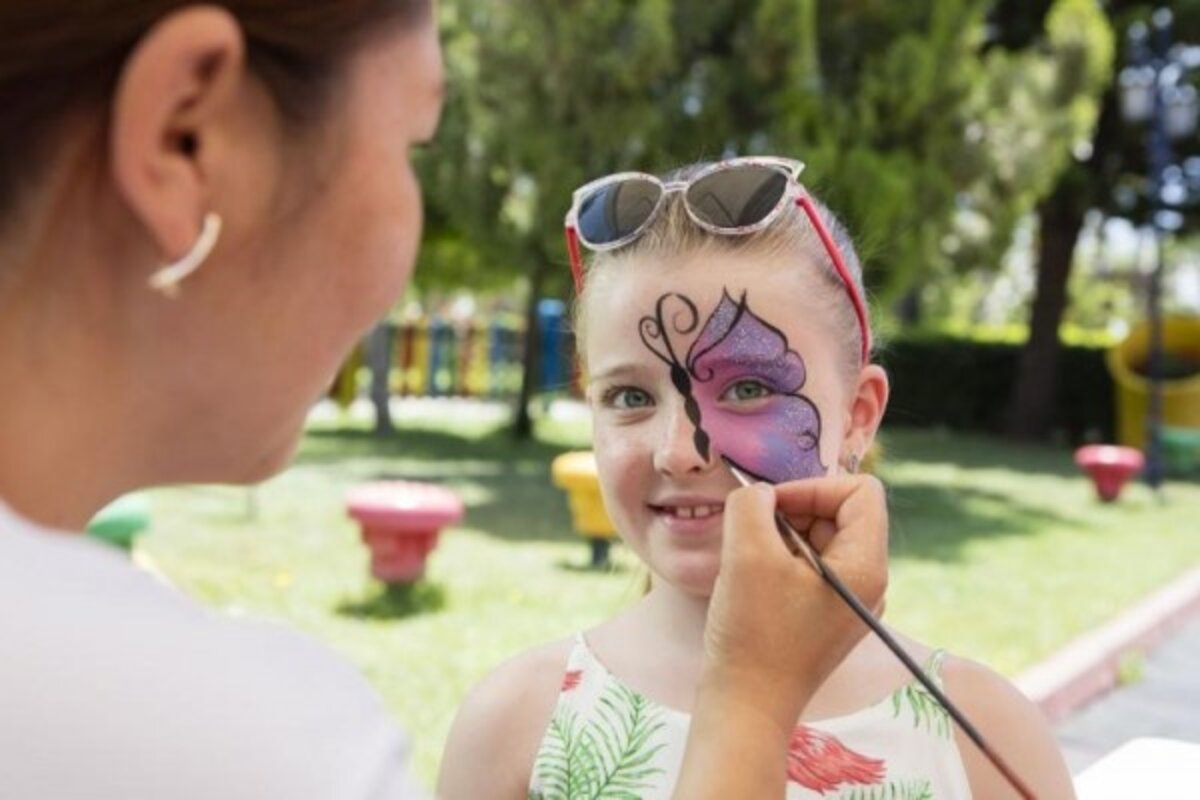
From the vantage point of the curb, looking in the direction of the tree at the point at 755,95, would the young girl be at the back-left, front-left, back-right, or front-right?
back-left

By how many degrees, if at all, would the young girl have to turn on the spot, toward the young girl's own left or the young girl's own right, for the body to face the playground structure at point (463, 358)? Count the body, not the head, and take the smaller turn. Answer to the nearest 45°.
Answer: approximately 180°

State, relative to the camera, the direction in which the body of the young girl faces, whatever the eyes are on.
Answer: toward the camera

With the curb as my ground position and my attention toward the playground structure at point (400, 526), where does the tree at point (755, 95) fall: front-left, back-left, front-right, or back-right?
front-right

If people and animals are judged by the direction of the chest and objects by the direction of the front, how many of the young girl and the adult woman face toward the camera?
1

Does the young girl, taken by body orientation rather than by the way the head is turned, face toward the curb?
no

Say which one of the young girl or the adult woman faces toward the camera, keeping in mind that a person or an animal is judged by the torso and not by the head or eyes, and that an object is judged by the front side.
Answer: the young girl

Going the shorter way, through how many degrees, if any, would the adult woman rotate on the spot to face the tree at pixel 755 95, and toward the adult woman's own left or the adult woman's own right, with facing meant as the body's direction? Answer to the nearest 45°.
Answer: approximately 45° to the adult woman's own left

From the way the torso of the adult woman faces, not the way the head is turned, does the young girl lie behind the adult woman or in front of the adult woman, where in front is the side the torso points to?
in front

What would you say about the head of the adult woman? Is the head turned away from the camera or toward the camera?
away from the camera

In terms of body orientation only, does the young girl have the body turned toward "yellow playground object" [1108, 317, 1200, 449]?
no

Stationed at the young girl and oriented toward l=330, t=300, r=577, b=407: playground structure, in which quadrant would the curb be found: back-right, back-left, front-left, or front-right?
front-right

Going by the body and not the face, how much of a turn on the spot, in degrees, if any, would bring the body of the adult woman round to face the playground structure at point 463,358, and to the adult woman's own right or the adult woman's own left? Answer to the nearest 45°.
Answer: approximately 45° to the adult woman's own left

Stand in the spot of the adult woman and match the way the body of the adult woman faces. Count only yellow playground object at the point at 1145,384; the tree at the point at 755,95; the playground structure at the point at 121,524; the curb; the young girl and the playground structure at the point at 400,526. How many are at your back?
0

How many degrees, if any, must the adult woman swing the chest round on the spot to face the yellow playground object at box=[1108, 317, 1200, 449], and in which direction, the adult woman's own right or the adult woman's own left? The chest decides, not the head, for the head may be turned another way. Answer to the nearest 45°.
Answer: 0° — they already face it

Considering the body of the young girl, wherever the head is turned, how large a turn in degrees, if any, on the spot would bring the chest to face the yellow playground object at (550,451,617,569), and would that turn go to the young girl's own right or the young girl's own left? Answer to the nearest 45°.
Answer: approximately 180°

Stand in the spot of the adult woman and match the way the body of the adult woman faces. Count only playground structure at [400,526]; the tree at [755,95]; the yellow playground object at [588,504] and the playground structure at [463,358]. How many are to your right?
0

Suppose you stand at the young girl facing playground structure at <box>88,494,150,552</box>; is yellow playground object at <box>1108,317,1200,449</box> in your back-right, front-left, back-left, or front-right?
front-right

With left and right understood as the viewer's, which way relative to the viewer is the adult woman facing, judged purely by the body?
facing away from the viewer and to the right of the viewer

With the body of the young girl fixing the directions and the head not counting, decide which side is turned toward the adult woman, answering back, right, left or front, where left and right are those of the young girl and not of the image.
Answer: front

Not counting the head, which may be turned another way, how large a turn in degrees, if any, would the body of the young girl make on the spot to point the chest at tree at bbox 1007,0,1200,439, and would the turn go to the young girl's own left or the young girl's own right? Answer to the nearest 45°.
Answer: approximately 180°
